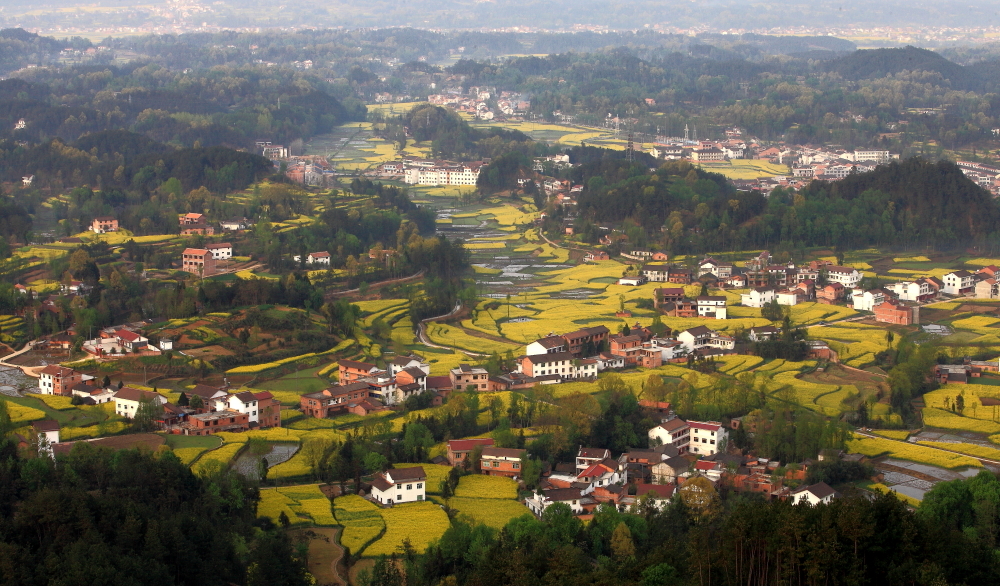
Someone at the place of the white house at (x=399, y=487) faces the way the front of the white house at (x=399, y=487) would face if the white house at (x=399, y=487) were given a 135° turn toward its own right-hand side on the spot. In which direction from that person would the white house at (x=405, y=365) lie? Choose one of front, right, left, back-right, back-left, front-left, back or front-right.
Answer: front-right

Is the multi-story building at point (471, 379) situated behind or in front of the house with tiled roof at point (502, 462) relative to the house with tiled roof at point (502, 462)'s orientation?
behind

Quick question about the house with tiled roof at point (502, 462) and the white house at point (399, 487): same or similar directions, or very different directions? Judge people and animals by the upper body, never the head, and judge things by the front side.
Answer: same or similar directions

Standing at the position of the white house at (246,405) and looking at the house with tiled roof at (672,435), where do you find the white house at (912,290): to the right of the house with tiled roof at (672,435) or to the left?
left

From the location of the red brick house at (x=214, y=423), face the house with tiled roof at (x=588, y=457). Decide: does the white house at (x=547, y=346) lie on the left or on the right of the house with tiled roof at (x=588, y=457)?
left

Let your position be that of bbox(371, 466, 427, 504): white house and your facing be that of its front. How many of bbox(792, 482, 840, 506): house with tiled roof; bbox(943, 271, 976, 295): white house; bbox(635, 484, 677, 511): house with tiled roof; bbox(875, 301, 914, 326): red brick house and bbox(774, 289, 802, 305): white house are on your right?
0

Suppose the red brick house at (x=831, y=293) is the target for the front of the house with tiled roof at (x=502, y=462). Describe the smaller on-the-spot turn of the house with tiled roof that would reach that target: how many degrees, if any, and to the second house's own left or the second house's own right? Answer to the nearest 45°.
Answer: approximately 135° to the second house's own left

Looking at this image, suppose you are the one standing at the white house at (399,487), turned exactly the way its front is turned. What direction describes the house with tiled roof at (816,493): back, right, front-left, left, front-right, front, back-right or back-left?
left

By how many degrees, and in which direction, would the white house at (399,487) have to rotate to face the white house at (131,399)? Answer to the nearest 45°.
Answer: approximately 135° to its right

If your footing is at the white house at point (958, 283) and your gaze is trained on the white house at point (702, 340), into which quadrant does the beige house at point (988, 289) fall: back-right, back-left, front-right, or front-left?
back-left

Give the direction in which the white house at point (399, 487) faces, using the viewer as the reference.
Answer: facing the viewer

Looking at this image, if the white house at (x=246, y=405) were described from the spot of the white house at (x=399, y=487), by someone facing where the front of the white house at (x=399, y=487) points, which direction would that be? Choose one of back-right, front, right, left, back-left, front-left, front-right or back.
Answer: back-right

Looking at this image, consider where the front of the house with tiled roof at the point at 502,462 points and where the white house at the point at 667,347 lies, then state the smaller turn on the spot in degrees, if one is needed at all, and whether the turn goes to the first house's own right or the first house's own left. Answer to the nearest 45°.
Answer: approximately 135° to the first house's own left

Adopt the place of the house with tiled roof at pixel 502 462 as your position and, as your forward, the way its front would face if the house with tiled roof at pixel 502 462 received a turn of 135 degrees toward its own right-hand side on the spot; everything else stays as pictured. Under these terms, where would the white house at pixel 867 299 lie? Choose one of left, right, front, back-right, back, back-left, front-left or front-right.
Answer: right

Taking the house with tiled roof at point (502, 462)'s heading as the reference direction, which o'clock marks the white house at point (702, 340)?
The white house is roughly at 7 o'clock from the house with tiled roof.

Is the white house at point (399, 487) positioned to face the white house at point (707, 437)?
no

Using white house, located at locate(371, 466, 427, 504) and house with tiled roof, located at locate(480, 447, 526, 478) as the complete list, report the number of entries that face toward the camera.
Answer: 2

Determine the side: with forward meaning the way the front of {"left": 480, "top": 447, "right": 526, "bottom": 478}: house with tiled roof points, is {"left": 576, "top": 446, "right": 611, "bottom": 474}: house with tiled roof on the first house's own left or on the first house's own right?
on the first house's own left

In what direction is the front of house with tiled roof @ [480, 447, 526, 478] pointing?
toward the camera

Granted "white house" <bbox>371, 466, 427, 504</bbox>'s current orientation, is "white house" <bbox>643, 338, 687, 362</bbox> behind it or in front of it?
behind
